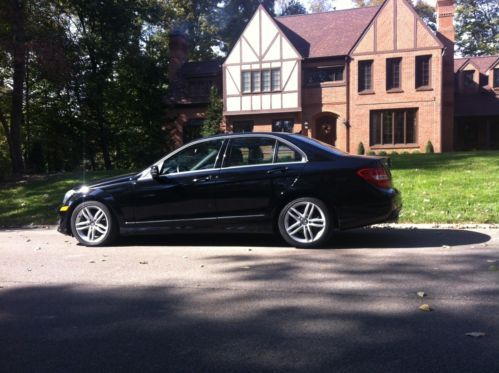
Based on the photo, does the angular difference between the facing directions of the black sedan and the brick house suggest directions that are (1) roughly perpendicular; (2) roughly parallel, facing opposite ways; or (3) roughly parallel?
roughly perpendicular

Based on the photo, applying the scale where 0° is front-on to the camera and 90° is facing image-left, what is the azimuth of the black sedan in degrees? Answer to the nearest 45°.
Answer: approximately 90°

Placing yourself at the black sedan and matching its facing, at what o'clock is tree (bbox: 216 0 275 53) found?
The tree is roughly at 3 o'clock from the black sedan.

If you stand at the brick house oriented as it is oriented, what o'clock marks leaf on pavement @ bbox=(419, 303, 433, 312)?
The leaf on pavement is roughly at 12 o'clock from the brick house.

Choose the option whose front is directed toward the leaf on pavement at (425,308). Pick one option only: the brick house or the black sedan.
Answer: the brick house

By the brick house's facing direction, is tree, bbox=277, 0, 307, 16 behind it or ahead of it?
behind

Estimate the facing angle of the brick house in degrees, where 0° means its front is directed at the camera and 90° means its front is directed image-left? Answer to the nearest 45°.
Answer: approximately 0°

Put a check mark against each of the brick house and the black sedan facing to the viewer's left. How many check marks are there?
1
